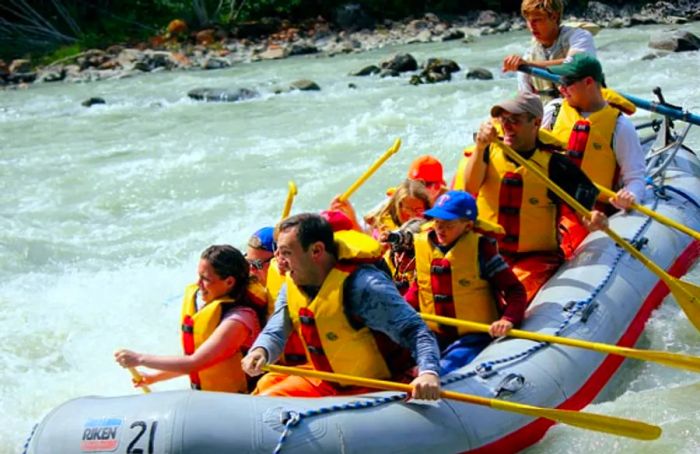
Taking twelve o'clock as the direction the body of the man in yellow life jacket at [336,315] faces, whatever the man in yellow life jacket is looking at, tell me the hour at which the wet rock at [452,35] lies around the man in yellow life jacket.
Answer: The wet rock is roughly at 5 o'clock from the man in yellow life jacket.

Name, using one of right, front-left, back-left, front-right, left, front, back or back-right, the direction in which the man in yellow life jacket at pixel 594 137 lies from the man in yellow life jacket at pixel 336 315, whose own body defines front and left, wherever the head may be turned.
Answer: back

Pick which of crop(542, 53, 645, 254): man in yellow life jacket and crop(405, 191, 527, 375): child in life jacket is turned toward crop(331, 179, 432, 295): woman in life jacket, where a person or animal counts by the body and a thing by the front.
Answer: the man in yellow life jacket

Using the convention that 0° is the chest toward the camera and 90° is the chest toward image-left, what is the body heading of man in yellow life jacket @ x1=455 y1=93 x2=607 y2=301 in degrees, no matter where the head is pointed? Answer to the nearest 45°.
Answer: approximately 45°

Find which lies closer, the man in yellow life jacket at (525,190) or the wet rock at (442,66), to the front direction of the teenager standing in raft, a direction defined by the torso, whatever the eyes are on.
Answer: the man in yellow life jacket

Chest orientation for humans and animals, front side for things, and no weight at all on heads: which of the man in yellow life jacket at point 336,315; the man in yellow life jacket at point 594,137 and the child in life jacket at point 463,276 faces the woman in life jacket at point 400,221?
the man in yellow life jacket at point 594,137

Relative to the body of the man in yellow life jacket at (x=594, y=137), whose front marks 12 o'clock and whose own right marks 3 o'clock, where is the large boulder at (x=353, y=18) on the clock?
The large boulder is roughly at 4 o'clock from the man in yellow life jacket.

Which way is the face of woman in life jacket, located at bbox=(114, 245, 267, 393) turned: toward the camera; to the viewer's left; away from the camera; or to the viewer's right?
to the viewer's left

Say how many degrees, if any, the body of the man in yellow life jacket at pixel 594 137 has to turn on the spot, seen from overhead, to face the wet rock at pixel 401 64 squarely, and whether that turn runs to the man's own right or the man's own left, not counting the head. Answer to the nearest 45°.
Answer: approximately 135° to the man's own right
